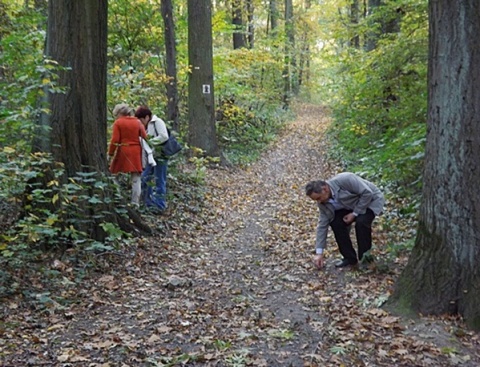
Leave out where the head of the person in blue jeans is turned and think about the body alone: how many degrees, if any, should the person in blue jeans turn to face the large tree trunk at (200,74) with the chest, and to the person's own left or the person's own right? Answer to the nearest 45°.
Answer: approximately 90° to the person's own right

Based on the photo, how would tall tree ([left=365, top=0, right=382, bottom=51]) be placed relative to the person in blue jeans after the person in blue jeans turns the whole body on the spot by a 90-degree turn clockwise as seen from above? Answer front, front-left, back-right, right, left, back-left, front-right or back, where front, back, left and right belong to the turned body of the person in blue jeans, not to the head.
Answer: front-right

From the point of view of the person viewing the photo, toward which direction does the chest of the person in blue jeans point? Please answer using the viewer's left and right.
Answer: facing to the left of the viewer

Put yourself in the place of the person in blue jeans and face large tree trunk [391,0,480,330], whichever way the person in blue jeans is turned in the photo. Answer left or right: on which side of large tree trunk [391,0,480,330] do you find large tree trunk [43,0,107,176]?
right

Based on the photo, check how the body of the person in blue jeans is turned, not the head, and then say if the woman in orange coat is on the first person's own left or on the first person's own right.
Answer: on the first person's own left

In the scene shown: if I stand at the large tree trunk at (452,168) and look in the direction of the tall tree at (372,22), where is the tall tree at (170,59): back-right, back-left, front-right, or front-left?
front-left

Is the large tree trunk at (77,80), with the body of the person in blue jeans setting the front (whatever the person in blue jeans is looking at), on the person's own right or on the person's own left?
on the person's own left

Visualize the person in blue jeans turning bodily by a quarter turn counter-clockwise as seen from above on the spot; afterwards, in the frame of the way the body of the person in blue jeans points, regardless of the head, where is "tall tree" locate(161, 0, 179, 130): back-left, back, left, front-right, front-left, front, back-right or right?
back

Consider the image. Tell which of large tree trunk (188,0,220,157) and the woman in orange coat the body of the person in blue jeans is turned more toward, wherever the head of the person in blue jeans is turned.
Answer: the woman in orange coat

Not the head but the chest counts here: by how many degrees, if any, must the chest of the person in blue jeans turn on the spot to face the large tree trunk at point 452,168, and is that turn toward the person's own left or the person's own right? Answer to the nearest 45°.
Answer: approximately 135° to the person's own left

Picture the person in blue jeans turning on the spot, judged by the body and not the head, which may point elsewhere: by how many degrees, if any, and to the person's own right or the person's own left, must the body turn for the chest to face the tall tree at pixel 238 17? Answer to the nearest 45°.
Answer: approximately 90° to the person's own right
